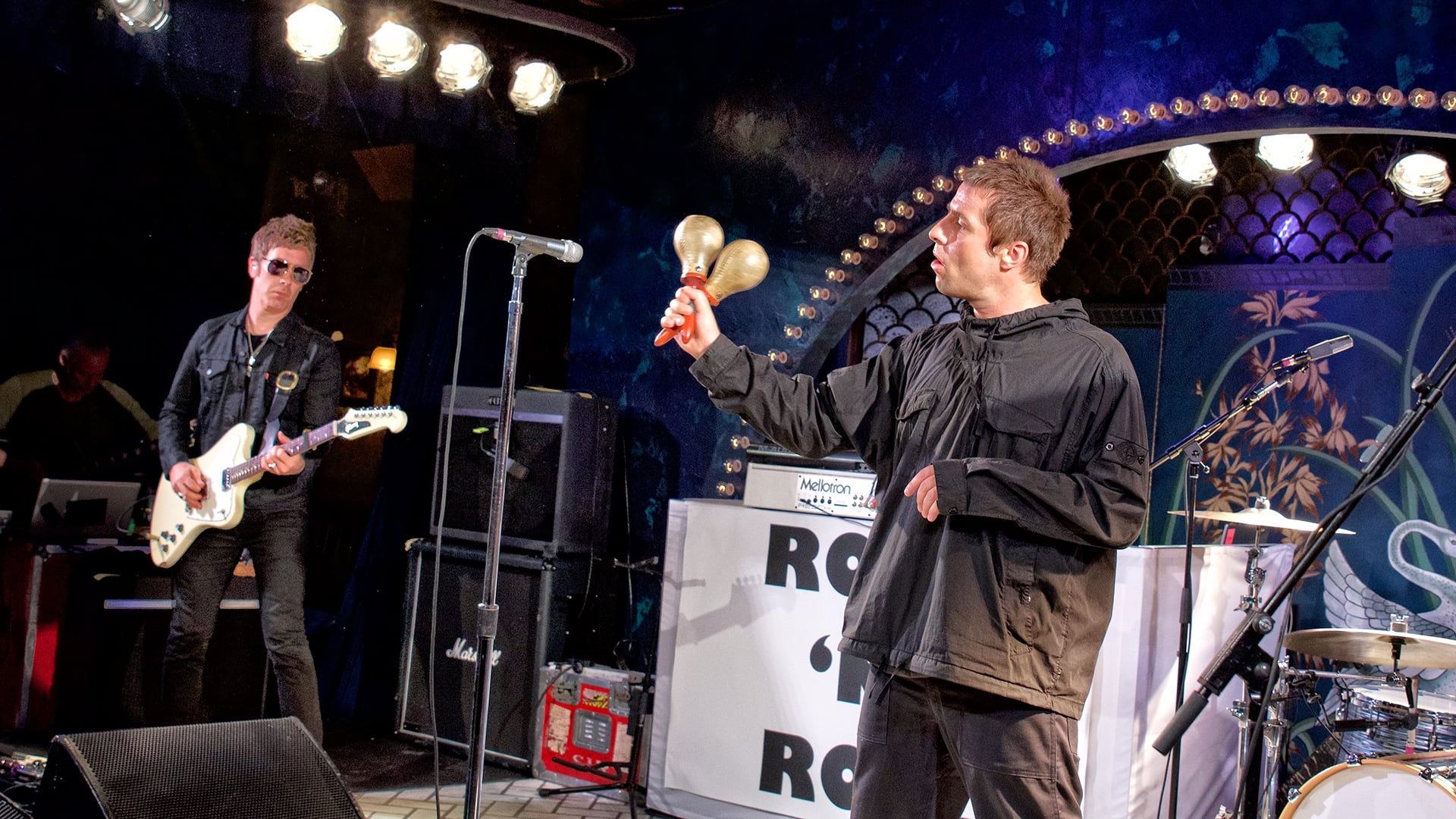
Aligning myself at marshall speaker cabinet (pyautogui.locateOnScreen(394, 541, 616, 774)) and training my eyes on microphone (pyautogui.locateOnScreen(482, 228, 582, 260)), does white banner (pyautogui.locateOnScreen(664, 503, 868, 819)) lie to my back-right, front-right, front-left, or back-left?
front-left

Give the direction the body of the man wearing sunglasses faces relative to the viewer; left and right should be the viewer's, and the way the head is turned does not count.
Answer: facing the viewer

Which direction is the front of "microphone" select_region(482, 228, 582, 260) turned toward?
to the viewer's right

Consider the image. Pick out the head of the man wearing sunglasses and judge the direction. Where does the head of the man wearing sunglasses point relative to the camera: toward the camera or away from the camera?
toward the camera

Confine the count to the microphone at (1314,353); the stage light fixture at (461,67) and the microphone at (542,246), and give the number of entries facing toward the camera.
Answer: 1

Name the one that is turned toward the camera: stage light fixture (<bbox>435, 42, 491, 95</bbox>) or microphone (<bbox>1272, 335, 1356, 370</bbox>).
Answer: the stage light fixture

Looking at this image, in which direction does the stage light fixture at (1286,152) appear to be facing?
toward the camera

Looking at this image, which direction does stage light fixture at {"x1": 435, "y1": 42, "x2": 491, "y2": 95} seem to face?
toward the camera

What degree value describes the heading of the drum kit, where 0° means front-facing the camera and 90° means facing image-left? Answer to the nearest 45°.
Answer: approximately 45°

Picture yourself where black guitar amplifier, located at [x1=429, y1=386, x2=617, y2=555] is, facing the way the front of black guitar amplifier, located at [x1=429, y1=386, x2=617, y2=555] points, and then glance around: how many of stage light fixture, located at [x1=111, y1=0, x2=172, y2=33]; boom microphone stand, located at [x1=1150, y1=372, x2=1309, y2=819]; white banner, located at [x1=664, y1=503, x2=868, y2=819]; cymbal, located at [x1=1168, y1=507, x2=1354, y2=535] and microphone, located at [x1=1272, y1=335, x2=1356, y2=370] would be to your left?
4

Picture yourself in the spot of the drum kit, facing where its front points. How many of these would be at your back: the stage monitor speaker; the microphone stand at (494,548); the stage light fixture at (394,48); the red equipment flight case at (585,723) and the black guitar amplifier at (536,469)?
0

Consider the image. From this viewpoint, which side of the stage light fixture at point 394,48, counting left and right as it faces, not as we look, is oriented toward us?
front

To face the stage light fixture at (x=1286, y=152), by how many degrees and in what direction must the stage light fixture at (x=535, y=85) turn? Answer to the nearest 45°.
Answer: approximately 45° to its left

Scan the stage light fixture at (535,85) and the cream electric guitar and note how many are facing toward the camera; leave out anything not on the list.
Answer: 2

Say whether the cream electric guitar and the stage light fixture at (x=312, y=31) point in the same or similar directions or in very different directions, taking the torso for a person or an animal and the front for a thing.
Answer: same or similar directions

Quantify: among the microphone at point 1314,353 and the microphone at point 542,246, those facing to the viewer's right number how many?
2
